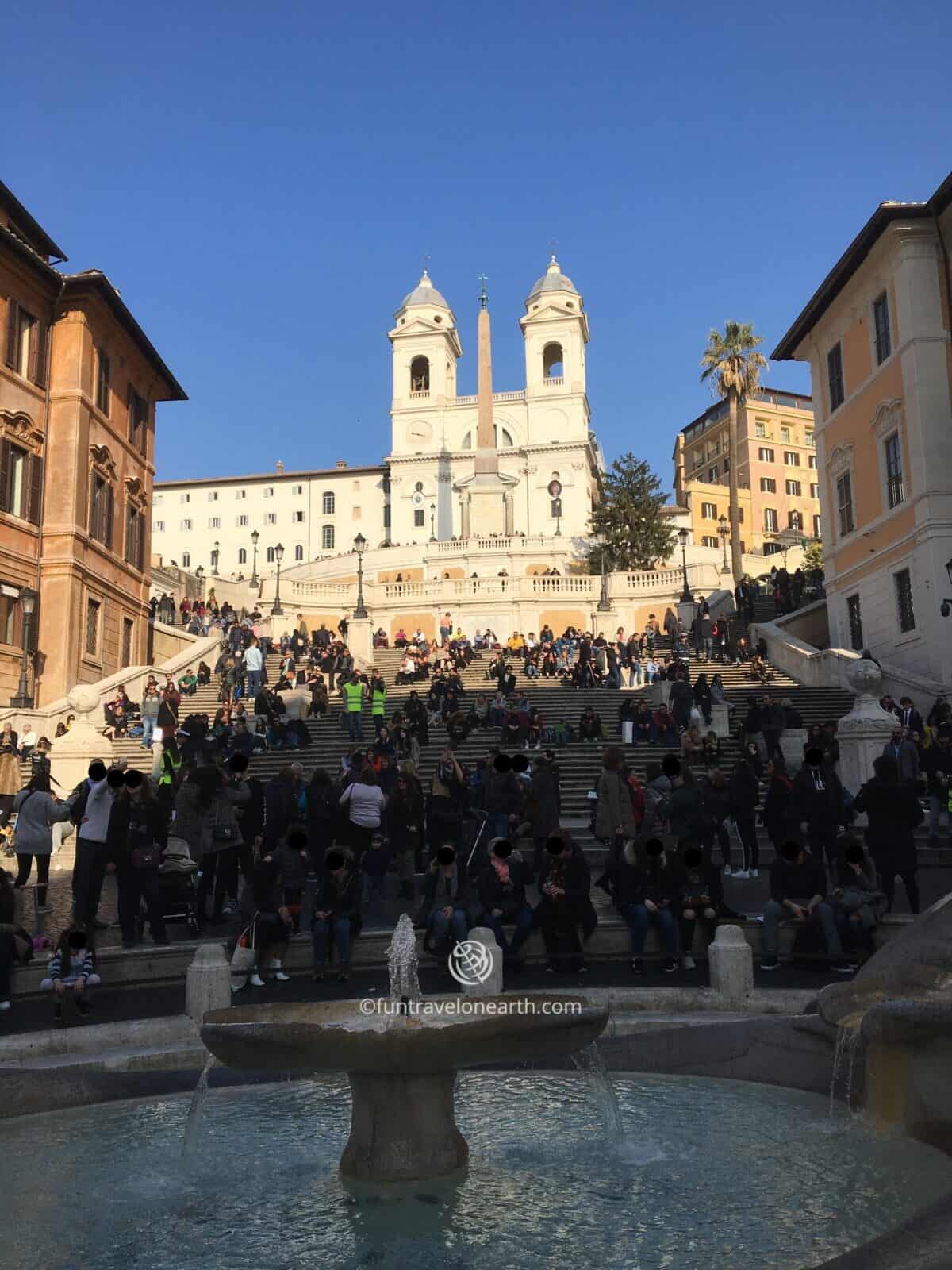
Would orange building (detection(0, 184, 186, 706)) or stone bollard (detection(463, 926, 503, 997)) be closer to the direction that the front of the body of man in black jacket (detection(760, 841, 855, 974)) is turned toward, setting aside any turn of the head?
the stone bollard

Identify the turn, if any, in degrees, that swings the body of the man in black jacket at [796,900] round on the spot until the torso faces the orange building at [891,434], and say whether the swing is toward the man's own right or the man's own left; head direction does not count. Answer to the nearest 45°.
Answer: approximately 180°

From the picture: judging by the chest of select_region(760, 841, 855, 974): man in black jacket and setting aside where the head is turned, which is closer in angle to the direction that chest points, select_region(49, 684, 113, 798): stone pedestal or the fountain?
the fountain

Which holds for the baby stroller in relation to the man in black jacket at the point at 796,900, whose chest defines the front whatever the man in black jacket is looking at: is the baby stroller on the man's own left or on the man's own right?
on the man's own right

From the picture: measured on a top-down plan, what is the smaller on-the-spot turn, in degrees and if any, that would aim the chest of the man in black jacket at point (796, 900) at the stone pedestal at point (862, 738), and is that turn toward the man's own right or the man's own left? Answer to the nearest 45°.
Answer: approximately 180°

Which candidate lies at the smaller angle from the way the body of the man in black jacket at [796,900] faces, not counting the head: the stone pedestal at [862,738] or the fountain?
the fountain

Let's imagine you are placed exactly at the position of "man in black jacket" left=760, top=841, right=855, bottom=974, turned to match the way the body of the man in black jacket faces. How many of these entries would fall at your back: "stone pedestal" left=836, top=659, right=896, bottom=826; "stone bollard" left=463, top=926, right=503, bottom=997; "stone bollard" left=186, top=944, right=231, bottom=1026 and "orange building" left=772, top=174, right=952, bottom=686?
2

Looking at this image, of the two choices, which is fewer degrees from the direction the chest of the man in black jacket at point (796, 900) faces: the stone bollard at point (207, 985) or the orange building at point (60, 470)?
the stone bollard

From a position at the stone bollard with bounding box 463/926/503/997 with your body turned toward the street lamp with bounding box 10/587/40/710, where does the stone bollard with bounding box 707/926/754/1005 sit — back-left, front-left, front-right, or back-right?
back-right

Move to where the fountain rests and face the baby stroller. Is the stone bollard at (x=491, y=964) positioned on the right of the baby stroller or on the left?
right

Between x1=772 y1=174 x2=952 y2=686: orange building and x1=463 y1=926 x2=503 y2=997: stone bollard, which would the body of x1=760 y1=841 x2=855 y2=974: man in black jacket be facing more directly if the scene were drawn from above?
the stone bollard

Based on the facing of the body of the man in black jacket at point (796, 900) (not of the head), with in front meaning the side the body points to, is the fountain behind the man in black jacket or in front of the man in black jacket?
in front

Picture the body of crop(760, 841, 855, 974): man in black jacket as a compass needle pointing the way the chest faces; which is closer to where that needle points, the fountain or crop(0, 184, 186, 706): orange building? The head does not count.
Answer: the fountain

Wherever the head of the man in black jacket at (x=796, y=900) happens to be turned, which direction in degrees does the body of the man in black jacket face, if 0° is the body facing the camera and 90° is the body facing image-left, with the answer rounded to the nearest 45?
approximately 0°

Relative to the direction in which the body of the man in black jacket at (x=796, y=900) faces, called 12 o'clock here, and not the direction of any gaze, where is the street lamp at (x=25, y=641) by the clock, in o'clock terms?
The street lamp is roughly at 4 o'clock from the man in black jacket.
